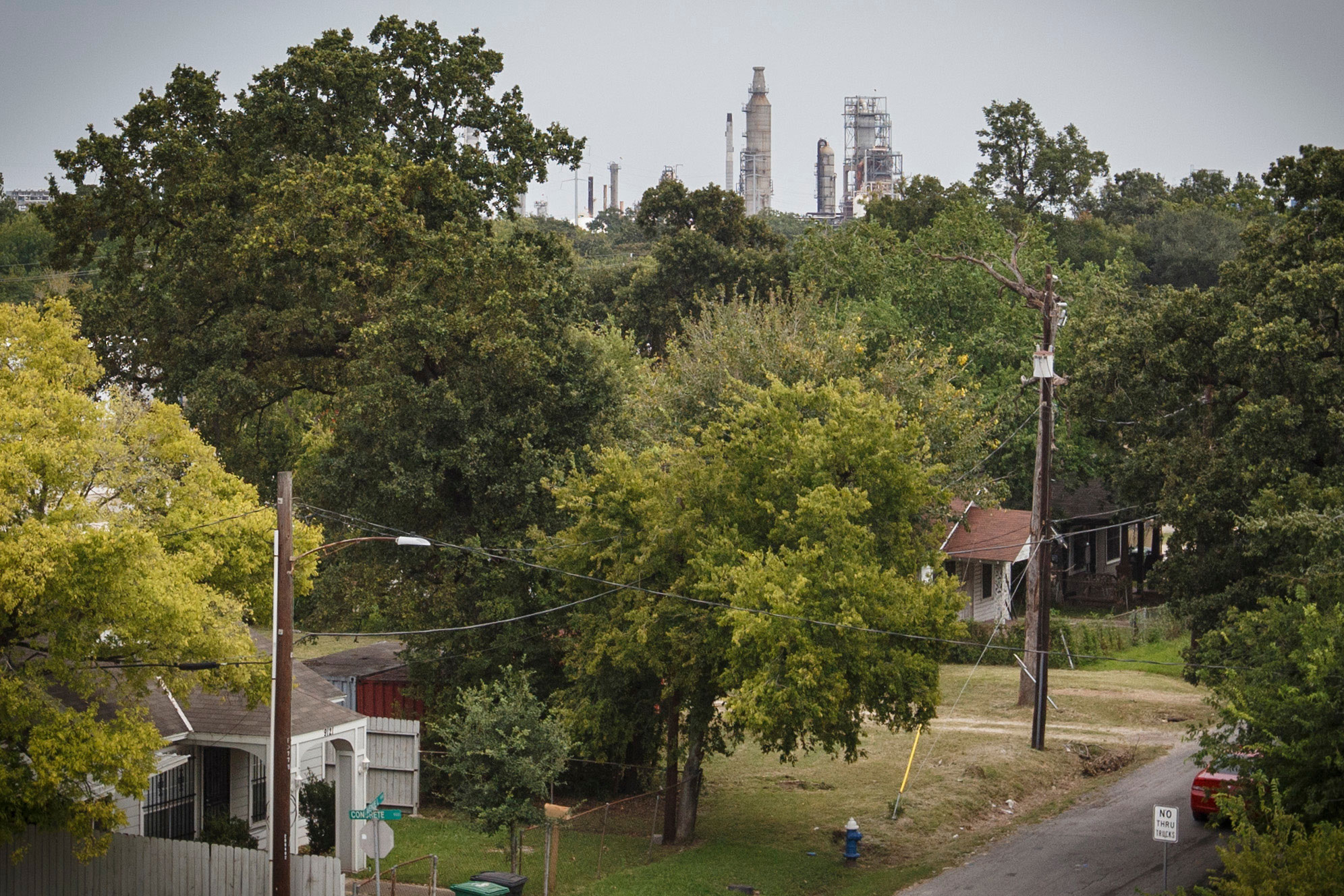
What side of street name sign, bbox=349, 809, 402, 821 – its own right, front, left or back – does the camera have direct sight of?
front

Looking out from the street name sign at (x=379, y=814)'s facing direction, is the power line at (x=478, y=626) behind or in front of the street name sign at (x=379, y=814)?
behind

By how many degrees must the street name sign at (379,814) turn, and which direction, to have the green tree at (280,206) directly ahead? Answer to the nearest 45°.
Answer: approximately 180°

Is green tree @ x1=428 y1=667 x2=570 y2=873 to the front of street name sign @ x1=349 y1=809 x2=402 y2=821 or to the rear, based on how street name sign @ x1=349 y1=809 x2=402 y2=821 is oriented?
to the rear

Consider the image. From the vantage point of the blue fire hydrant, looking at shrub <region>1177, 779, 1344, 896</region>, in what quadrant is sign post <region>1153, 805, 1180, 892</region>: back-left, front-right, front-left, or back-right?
front-left

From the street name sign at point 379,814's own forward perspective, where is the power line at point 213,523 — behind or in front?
behind
